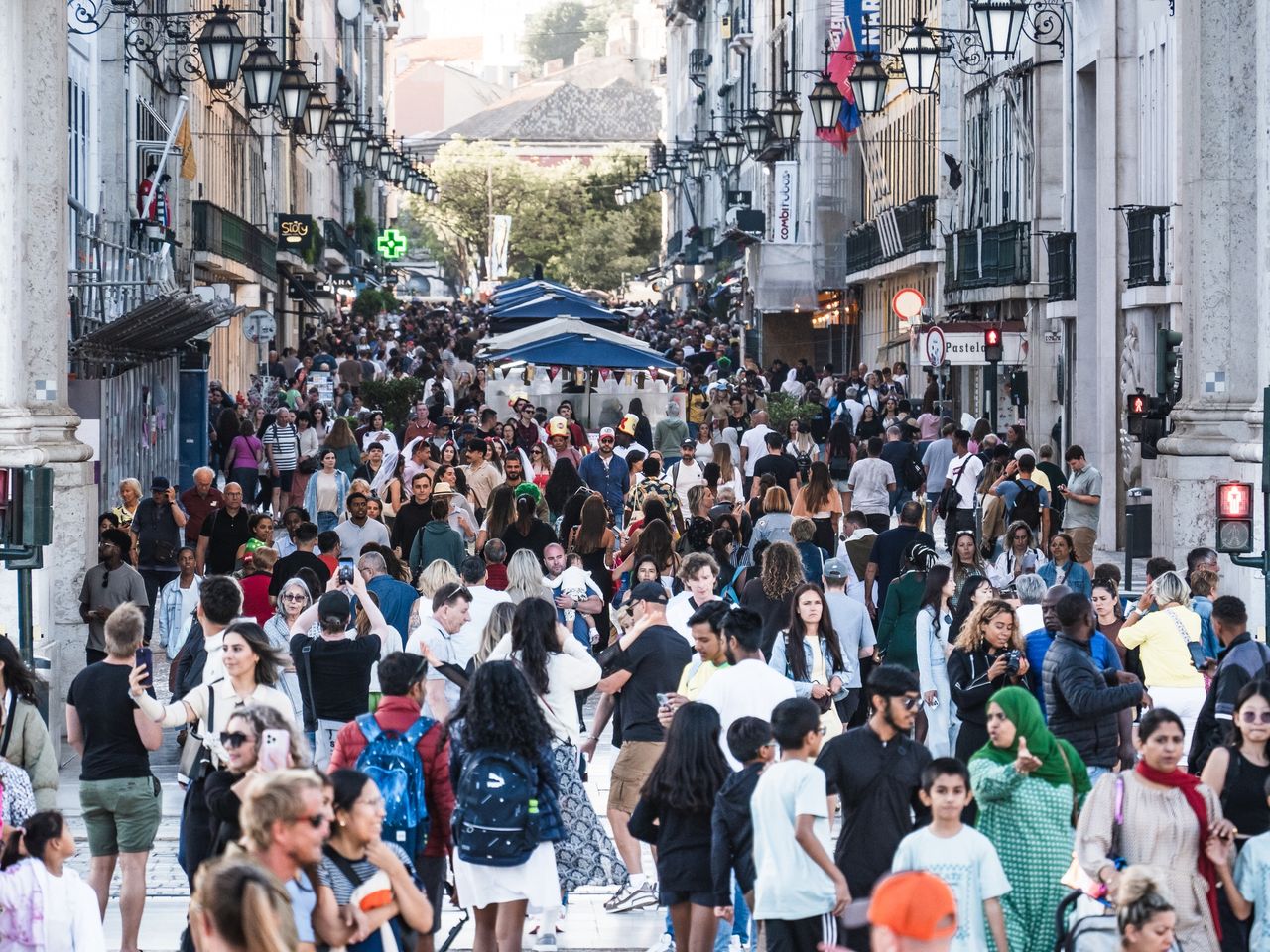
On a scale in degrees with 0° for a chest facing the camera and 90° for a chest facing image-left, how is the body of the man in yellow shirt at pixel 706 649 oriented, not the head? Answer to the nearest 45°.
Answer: approximately 45°

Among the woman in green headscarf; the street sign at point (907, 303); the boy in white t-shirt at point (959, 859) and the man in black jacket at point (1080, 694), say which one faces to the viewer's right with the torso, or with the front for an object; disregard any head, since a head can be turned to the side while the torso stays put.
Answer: the man in black jacket

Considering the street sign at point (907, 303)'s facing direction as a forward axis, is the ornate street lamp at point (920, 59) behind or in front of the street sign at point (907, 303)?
in front

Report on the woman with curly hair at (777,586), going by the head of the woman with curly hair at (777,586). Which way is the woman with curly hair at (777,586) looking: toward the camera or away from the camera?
away from the camera

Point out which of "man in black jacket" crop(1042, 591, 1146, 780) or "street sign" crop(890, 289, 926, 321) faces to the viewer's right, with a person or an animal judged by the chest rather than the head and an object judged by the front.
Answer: the man in black jacket

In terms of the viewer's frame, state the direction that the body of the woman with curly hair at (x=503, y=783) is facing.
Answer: away from the camera

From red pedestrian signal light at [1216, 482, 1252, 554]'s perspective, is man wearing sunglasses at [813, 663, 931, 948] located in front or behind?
in front

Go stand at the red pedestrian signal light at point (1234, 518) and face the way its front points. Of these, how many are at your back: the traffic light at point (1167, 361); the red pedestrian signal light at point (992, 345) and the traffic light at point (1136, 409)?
3

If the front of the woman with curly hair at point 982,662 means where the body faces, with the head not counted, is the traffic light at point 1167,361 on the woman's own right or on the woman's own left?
on the woman's own left

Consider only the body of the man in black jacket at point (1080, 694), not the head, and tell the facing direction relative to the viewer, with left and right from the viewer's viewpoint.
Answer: facing to the right of the viewer

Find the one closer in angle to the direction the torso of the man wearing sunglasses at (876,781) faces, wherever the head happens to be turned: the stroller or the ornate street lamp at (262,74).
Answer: the stroller
